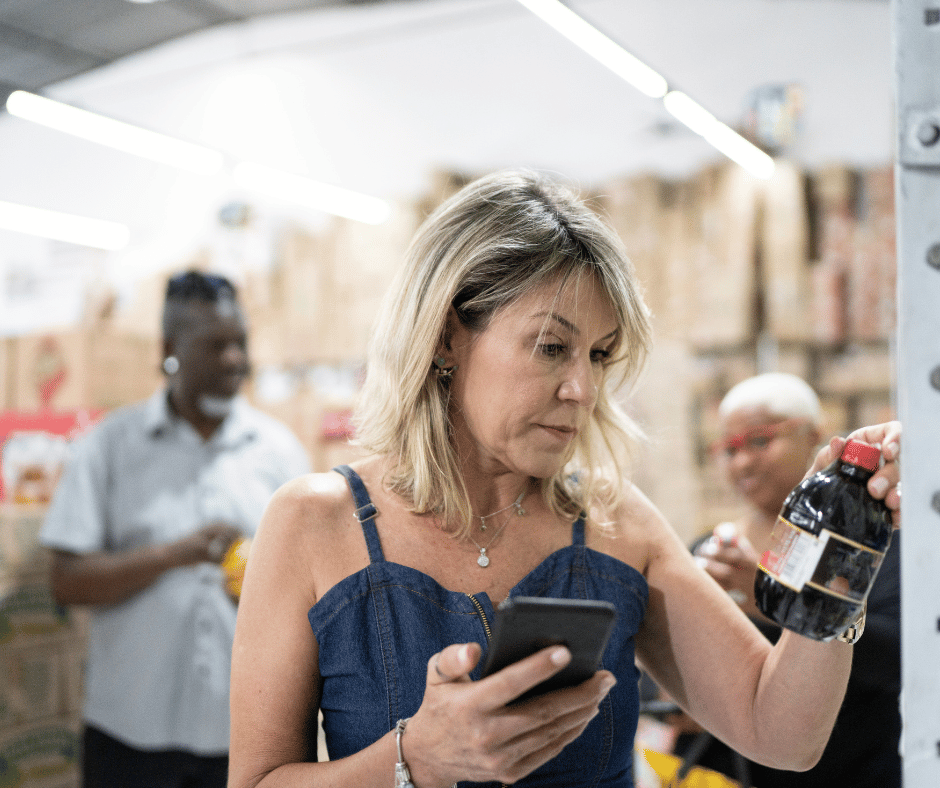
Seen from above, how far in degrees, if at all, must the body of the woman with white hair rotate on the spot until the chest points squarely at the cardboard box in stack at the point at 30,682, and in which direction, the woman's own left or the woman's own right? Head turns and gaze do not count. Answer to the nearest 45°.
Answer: approximately 45° to the woman's own right

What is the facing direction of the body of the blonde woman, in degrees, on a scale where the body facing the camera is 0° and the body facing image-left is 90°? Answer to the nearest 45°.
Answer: approximately 0°

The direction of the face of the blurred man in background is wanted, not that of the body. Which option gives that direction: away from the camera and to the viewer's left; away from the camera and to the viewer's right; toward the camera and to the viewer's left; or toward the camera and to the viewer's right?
toward the camera and to the viewer's right

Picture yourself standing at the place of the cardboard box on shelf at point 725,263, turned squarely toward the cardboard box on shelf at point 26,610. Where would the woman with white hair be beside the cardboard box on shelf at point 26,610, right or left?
left

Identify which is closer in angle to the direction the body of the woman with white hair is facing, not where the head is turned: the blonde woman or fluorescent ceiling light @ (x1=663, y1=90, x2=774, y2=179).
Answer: the blonde woman

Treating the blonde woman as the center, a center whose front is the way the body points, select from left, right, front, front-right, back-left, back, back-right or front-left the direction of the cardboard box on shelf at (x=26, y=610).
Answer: back-right

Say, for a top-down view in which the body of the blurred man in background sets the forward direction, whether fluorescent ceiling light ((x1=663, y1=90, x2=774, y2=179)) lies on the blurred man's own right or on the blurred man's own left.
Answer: on the blurred man's own left
